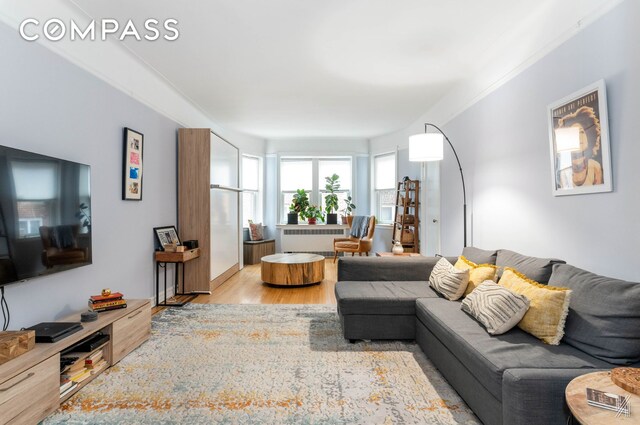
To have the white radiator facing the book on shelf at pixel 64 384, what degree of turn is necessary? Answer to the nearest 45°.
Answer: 0° — it already faces it

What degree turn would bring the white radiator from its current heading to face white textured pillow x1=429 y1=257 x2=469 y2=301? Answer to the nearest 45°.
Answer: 0° — it already faces it

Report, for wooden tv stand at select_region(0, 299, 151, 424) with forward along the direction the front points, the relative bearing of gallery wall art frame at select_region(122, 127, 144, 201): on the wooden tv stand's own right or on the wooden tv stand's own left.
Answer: on the wooden tv stand's own left

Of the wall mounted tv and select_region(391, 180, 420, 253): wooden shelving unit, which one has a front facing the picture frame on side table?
the wooden shelving unit

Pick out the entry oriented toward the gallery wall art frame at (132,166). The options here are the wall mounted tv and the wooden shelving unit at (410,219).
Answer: the wooden shelving unit

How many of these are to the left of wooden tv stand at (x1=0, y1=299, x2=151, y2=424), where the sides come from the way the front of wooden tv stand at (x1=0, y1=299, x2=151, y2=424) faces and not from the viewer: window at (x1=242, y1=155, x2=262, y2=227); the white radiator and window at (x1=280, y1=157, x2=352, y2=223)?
3

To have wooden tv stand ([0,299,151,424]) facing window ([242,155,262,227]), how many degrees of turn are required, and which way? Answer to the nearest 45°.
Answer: approximately 90° to its left

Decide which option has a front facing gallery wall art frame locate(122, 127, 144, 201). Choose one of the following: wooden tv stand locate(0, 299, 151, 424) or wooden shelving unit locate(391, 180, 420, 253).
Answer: wooden shelving unit locate(391, 180, 420, 253)

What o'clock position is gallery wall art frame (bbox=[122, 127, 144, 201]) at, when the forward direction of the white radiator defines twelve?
The gallery wall art frame is roughly at 1 o'clock from the white radiator.

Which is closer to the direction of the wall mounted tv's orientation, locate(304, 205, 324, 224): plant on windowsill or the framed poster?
the framed poster

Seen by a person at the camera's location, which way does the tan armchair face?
facing the viewer and to the left of the viewer

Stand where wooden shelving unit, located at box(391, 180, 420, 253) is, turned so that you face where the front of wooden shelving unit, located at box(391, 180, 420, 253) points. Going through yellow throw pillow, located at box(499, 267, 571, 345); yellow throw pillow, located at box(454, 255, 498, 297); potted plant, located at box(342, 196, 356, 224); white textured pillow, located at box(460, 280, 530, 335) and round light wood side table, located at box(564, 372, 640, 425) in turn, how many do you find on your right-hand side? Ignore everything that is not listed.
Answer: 1

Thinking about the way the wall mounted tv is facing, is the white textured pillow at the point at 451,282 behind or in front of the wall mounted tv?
in front

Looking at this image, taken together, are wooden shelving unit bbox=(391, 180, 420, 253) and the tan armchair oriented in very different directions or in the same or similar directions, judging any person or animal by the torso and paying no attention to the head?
same or similar directions

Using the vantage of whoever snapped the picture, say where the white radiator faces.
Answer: facing the viewer

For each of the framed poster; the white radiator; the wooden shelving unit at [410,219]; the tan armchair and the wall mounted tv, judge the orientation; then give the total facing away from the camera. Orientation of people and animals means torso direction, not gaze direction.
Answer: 0

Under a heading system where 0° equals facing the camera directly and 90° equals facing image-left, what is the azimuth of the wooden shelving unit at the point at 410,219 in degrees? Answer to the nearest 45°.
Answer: approximately 45°

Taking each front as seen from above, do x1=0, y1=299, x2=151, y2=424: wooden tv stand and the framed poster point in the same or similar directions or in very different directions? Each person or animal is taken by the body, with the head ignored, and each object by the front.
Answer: very different directions

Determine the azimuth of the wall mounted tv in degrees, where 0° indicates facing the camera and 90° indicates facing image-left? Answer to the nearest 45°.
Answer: approximately 315°
